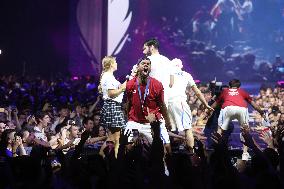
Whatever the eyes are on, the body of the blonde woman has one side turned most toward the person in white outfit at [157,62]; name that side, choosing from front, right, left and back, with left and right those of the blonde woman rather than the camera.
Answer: front

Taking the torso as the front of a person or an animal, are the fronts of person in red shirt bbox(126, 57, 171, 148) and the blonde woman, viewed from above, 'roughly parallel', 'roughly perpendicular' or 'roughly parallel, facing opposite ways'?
roughly perpendicular

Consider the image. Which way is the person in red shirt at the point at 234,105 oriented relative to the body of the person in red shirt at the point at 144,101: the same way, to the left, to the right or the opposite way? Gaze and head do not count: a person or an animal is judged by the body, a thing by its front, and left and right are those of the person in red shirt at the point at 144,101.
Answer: the opposite way

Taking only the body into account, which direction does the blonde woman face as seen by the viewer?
to the viewer's right

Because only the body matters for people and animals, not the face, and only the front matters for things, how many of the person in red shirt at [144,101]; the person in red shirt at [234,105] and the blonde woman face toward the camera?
1

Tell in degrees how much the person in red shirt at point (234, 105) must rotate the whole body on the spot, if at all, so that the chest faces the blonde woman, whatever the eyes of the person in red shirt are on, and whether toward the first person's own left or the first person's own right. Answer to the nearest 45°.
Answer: approximately 135° to the first person's own left

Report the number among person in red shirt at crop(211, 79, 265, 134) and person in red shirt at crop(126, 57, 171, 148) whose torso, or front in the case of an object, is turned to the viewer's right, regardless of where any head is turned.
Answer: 0

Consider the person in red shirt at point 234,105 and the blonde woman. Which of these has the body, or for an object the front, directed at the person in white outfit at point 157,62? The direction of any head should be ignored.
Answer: the blonde woman

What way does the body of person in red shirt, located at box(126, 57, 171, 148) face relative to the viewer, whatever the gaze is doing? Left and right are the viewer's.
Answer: facing the viewer

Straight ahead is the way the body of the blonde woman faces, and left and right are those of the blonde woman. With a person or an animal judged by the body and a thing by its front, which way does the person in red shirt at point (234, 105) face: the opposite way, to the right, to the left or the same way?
to the left

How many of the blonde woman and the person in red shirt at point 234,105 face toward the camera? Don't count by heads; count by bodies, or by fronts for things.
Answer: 0

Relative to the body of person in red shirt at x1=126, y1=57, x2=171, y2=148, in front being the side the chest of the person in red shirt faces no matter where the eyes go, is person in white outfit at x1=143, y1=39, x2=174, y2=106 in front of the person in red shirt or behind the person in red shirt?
behind

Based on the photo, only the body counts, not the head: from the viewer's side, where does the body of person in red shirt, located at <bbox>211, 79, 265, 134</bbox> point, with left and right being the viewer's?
facing away from the viewer

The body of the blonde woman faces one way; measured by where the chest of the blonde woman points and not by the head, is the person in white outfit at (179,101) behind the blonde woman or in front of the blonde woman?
in front

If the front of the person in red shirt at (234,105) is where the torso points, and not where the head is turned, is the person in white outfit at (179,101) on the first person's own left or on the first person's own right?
on the first person's own left

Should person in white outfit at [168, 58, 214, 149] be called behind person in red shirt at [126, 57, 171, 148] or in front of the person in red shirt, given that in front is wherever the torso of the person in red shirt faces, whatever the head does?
behind
